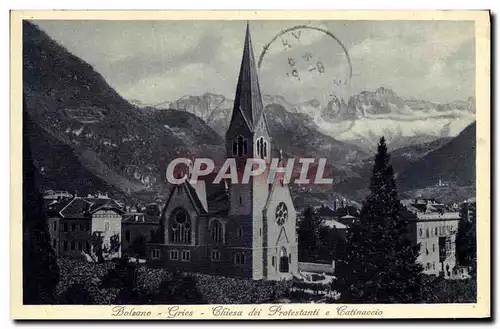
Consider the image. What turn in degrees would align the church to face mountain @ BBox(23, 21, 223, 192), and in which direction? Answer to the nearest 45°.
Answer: approximately 135° to its right

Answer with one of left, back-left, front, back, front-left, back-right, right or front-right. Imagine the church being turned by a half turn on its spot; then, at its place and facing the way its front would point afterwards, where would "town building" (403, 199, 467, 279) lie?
back-right

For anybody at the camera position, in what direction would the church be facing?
facing the viewer and to the right of the viewer
